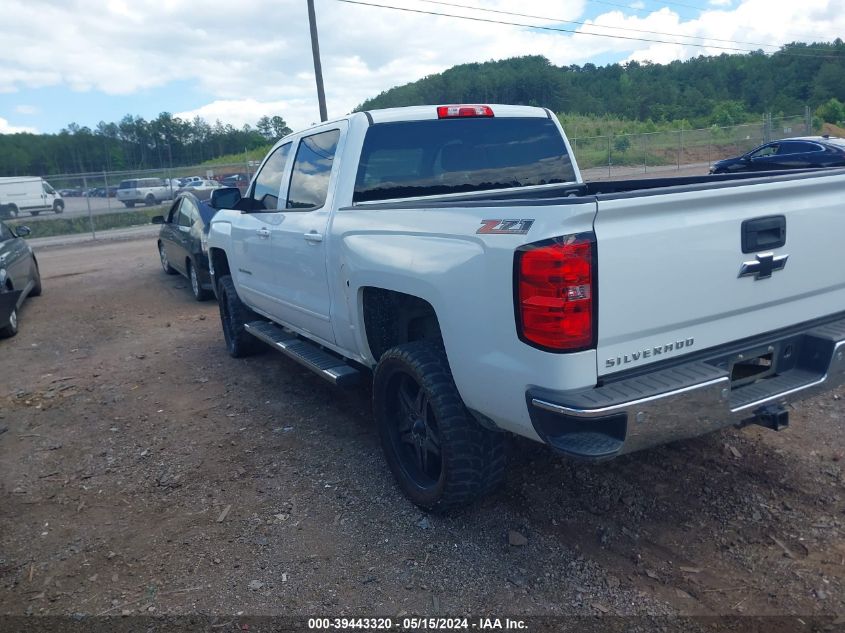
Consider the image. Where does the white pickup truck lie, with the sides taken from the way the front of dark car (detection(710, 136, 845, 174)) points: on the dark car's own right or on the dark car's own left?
on the dark car's own left

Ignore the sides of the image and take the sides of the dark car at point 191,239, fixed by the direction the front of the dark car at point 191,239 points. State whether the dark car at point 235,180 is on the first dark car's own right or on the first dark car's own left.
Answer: on the first dark car's own right

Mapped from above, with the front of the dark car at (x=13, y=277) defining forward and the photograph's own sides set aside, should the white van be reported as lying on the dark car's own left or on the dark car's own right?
on the dark car's own left

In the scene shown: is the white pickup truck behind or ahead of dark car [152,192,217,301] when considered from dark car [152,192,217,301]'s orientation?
behind

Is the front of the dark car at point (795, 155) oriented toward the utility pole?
yes

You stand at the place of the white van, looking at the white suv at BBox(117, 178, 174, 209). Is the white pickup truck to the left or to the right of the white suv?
right

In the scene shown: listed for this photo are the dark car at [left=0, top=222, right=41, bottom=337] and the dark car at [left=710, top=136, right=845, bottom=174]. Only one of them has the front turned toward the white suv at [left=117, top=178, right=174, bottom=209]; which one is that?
the dark car at [left=710, top=136, right=845, bottom=174]

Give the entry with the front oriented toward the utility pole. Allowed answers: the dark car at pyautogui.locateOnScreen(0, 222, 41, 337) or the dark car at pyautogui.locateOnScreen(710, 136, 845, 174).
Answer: the dark car at pyautogui.locateOnScreen(710, 136, 845, 174)

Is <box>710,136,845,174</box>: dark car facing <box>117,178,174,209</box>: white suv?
yes

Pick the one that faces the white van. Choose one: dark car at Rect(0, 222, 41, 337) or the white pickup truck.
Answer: the white pickup truck

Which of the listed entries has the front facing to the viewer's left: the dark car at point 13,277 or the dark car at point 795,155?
the dark car at point 795,155

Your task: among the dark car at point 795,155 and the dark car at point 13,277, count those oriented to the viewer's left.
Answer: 1

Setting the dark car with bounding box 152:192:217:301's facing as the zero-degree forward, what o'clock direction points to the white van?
The white van is roughly at 1 o'clock from the dark car.

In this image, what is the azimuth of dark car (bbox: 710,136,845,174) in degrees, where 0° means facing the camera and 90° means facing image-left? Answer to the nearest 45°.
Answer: approximately 90°
